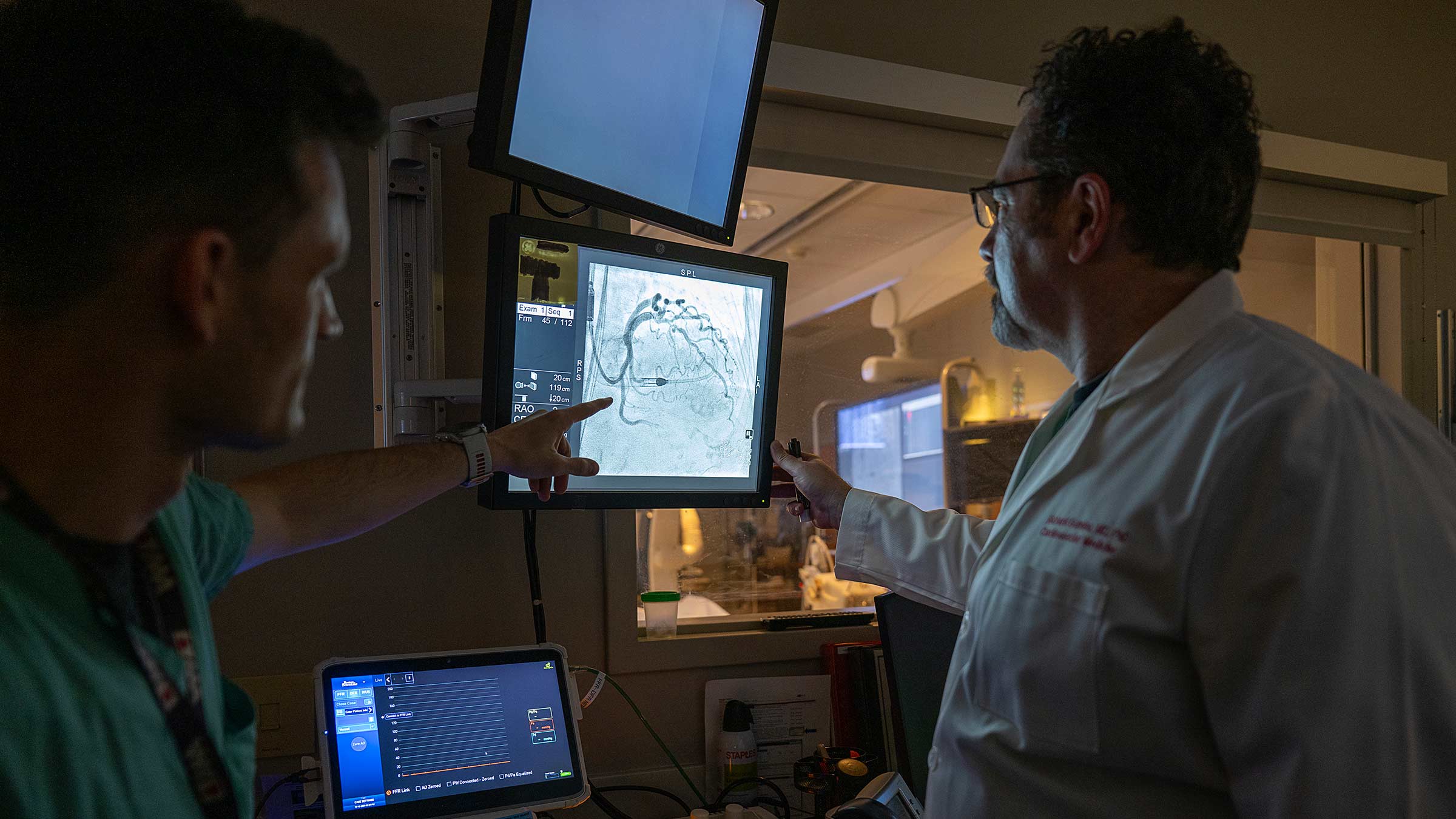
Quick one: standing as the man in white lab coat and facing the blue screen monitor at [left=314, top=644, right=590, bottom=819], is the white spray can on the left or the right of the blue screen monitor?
right

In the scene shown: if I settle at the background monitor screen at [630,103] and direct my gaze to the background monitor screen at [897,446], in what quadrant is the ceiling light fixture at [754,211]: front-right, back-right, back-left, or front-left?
front-left

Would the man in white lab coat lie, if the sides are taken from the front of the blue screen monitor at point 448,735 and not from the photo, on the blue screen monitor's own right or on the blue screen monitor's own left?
on the blue screen monitor's own left

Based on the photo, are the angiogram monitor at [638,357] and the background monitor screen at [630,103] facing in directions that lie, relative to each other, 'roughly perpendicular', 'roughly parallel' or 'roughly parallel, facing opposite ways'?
roughly parallel

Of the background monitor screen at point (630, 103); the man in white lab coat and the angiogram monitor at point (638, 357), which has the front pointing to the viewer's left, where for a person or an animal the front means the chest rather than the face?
the man in white lab coat

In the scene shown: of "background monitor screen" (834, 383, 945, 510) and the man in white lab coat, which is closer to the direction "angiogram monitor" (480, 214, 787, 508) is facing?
the man in white lab coat

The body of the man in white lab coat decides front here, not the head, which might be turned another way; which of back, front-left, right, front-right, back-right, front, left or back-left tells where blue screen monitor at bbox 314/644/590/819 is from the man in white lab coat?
front

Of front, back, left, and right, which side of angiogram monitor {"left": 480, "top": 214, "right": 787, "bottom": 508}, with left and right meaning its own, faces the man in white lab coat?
front

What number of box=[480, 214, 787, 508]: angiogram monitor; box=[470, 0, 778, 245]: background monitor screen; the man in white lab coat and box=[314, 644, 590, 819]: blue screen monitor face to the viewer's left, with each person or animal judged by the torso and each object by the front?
1

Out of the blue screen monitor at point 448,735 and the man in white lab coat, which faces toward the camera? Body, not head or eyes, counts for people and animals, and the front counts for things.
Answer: the blue screen monitor

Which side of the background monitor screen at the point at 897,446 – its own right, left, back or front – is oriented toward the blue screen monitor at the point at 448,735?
front

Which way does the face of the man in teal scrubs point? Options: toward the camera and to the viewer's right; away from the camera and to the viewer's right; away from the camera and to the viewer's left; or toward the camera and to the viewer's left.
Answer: away from the camera and to the viewer's right

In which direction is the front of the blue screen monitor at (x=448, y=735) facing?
toward the camera

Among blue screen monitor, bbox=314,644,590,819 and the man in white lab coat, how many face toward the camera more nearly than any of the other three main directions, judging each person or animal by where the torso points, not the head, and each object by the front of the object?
1

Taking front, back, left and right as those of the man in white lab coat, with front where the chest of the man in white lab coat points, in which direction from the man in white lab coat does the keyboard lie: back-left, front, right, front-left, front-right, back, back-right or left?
front-right

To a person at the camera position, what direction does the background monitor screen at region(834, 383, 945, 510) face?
facing the viewer and to the left of the viewer

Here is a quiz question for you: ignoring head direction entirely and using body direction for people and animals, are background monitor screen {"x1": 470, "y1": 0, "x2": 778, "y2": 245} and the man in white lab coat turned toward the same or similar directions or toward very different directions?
very different directions
